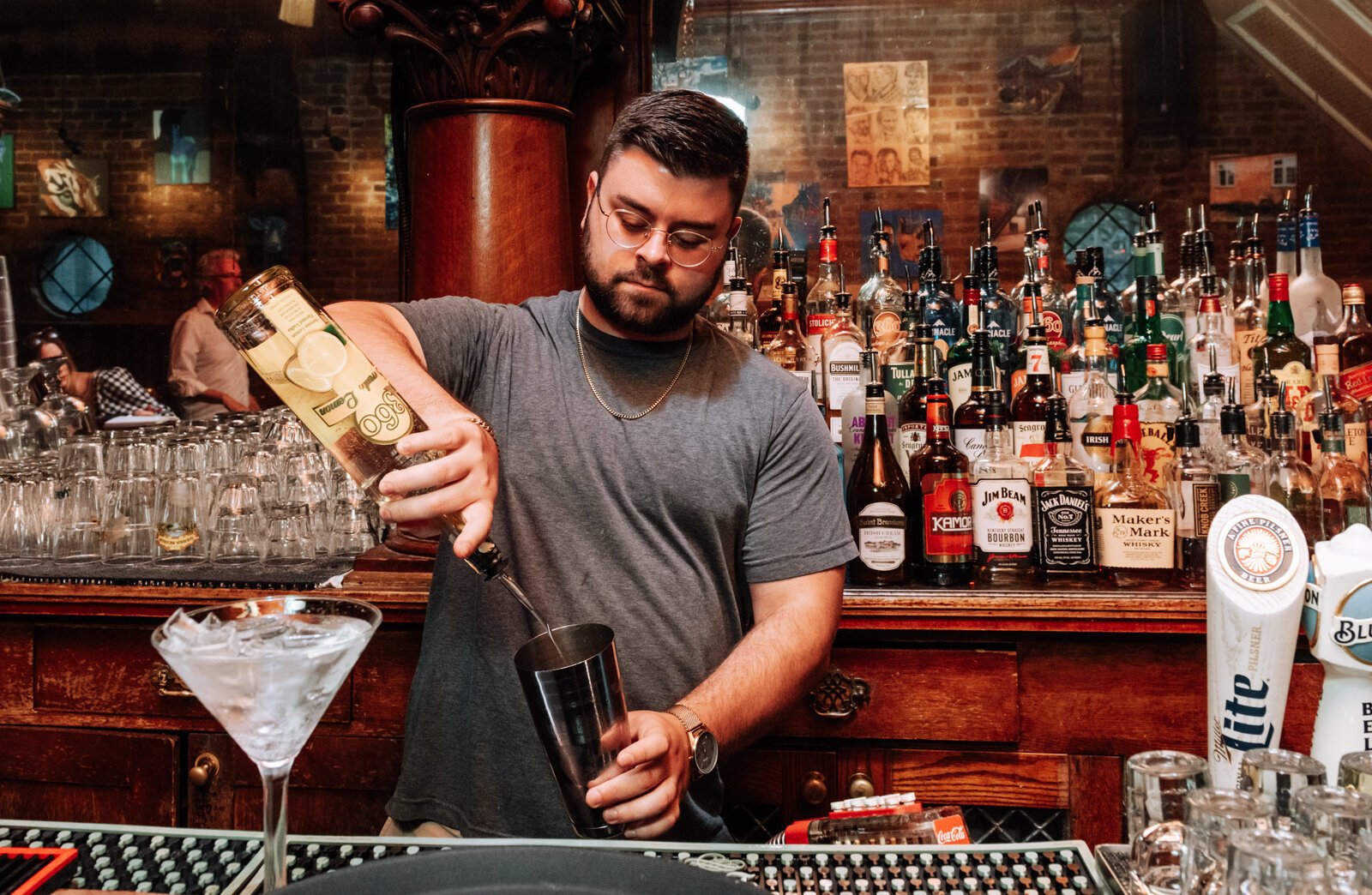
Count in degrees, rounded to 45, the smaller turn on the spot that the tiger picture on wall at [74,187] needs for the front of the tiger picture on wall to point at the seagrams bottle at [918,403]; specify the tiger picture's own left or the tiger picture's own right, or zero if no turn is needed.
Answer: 0° — it already faces it

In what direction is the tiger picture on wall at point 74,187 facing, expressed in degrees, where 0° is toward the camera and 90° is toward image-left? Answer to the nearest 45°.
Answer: approximately 0°

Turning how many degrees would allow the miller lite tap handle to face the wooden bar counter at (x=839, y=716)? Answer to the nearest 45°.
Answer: approximately 135° to its right

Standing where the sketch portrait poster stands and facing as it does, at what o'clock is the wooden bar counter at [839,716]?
The wooden bar counter is roughly at 12 o'clock from the sketch portrait poster.
